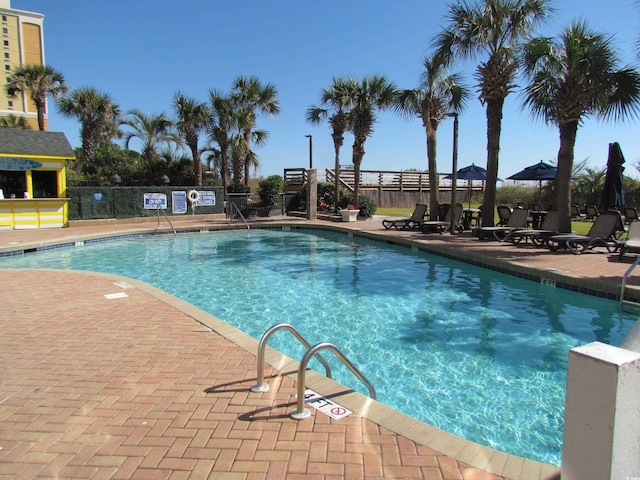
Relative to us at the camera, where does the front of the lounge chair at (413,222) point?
facing to the left of the viewer

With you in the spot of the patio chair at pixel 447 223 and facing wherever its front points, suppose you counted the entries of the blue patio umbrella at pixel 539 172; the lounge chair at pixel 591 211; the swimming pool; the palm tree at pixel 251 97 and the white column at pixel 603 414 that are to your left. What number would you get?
2

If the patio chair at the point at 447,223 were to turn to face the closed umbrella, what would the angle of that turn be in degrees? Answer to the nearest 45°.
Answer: approximately 180°

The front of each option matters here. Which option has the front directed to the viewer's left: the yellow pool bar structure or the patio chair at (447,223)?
the patio chair

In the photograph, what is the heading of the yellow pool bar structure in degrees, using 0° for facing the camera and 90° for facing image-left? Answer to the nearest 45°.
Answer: approximately 0°

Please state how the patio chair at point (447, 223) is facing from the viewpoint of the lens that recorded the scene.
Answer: facing to the left of the viewer

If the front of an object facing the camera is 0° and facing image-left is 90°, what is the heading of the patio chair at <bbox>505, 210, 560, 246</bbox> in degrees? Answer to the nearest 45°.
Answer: approximately 90°

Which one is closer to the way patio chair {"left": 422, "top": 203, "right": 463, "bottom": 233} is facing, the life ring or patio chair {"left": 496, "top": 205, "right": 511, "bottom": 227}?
the life ring

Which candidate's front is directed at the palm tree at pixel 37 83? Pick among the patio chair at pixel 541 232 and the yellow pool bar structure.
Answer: the patio chair

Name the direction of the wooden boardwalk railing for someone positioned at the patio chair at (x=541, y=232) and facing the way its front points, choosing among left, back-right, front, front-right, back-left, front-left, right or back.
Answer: front-right
